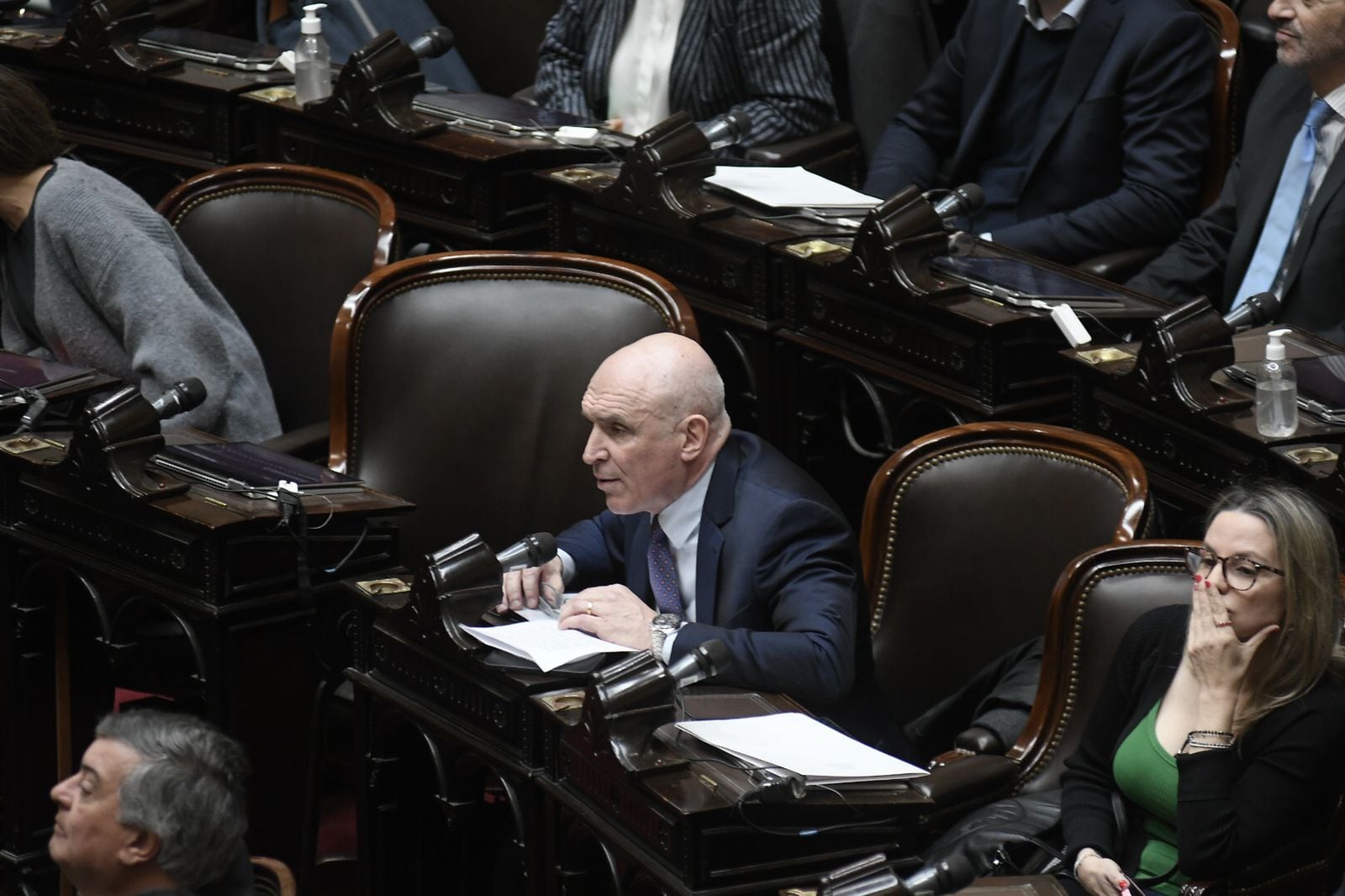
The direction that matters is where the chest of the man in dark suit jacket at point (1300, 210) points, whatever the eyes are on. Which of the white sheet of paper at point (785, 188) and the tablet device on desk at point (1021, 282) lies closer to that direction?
the tablet device on desk

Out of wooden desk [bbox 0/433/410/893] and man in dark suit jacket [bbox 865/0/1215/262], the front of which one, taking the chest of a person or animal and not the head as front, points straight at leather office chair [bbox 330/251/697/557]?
the man in dark suit jacket

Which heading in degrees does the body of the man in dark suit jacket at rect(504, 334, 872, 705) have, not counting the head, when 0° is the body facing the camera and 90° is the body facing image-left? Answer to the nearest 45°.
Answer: approximately 45°

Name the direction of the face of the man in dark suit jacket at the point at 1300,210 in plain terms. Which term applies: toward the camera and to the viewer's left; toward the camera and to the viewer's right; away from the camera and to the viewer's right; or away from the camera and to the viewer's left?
toward the camera and to the viewer's left

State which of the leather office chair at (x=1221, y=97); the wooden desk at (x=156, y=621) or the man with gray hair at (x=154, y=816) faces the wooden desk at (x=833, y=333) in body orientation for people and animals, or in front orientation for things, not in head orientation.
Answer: the leather office chair

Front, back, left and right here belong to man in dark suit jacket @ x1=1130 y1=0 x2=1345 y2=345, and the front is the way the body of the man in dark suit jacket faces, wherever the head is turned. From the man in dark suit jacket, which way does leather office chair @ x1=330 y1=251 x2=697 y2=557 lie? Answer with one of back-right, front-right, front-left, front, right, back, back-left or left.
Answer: front

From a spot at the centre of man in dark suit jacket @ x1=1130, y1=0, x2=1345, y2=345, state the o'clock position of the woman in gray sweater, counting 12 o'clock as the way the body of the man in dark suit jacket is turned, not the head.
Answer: The woman in gray sweater is roughly at 1 o'clock from the man in dark suit jacket.

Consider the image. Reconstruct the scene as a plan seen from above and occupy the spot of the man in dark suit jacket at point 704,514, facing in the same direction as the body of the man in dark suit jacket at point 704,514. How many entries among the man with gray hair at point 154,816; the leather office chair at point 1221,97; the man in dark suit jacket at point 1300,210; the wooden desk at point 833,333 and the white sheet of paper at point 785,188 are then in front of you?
1

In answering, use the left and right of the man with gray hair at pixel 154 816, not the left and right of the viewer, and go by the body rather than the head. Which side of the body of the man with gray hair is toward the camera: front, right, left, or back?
left

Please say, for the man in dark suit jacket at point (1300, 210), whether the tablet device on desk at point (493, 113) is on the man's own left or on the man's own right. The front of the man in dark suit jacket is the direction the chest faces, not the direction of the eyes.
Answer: on the man's own right

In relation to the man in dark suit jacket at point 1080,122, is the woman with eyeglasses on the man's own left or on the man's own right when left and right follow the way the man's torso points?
on the man's own left

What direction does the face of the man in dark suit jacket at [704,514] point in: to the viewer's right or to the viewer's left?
to the viewer's left

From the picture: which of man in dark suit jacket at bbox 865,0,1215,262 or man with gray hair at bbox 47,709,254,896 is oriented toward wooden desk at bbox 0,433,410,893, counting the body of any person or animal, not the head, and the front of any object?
the man in dark suit jacket

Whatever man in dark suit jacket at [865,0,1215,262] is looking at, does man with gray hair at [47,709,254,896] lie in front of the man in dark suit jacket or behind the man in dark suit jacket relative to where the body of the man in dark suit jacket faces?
in front

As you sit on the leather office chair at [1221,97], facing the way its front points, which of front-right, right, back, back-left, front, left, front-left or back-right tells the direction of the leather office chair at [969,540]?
front-left

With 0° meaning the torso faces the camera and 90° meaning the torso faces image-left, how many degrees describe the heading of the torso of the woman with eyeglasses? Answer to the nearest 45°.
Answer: approximately 45°

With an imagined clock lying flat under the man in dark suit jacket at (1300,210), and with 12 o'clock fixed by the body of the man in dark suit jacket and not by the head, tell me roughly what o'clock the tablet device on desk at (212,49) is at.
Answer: The tablet device on desk is roughly at 2 o'clock from the man in dark suit jacket.

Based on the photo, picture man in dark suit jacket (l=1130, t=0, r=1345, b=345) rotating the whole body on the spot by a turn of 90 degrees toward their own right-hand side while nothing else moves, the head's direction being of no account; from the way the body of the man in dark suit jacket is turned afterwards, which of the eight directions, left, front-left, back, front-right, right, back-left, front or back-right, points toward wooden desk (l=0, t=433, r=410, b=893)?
left

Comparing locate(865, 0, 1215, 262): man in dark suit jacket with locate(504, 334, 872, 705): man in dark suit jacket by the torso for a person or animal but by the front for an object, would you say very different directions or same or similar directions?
same or similar directions

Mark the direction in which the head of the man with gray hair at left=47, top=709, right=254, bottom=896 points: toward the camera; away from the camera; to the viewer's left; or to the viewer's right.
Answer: to the viewer's left

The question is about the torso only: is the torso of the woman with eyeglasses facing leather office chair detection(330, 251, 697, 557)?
no
